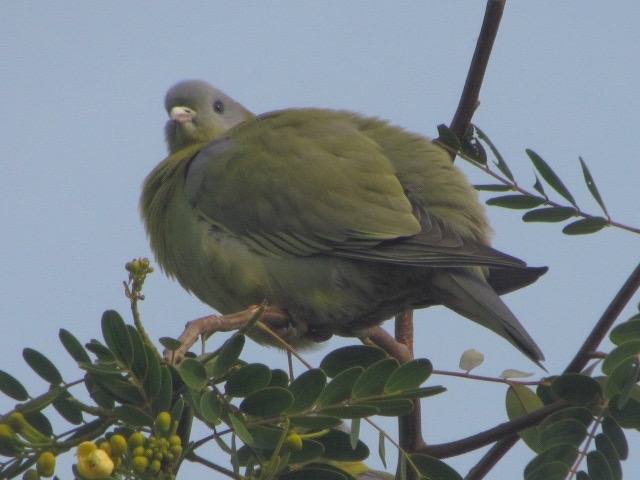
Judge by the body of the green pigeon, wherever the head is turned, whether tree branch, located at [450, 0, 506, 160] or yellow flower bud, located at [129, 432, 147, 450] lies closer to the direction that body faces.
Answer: the yellow flower bud

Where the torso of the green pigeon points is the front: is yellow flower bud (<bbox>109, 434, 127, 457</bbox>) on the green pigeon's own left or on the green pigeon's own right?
on the green pigeon's own left

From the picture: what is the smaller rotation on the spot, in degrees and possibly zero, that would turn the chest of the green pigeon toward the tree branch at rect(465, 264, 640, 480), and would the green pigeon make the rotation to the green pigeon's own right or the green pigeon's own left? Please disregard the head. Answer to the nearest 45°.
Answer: approximately 135° to the green pigeon's own left

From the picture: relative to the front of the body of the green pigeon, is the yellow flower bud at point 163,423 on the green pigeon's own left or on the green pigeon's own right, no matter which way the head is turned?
on the green pigeon's own left

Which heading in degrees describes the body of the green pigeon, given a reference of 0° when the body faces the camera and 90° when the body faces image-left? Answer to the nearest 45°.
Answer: approximately 90°

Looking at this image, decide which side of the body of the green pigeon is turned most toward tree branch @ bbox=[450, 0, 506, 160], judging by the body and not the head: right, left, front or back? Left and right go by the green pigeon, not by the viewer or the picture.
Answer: back

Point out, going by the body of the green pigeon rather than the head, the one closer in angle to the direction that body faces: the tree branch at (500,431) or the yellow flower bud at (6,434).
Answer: the yellow flower bud

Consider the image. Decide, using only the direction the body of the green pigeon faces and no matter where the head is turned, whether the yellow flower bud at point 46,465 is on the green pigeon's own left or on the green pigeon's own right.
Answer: on the green pigeon's own left

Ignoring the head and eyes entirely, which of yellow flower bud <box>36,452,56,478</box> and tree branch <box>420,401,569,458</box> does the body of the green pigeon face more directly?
the yellow flower bud
